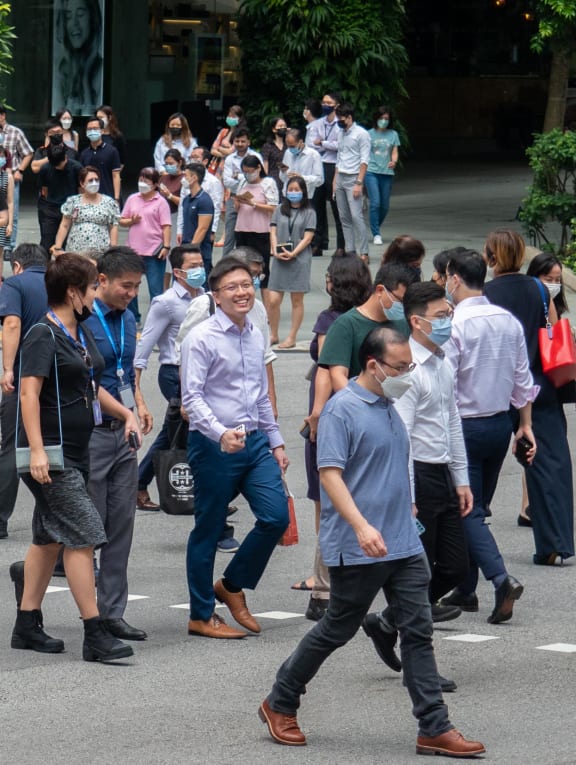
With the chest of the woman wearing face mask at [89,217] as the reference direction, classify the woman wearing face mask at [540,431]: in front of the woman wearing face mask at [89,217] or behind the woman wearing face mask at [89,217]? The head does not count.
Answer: in front

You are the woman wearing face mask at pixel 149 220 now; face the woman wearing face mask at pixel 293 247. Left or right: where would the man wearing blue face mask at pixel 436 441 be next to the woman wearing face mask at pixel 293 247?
right

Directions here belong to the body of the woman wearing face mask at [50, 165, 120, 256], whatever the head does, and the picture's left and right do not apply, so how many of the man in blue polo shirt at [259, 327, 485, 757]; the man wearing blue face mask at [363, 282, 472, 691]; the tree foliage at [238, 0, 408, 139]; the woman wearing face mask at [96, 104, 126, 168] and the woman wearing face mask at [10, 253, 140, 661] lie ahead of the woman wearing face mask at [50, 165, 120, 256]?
3

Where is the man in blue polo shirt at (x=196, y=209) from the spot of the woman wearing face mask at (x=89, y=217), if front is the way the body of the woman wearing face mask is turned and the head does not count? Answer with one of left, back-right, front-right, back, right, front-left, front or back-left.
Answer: left

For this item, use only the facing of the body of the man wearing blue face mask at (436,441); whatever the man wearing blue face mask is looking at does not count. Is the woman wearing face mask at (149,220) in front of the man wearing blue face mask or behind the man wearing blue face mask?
behind

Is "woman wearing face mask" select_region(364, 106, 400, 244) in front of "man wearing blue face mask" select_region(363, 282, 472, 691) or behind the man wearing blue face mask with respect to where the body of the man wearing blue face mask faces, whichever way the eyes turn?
behind

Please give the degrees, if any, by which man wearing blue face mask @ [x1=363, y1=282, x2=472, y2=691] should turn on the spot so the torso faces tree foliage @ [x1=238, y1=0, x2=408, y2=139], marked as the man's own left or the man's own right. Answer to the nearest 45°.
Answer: approximately 135° to the man's own left

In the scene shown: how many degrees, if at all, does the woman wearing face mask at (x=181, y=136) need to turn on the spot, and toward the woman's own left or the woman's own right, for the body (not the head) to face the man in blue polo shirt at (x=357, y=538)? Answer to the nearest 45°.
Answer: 0° — they already face them

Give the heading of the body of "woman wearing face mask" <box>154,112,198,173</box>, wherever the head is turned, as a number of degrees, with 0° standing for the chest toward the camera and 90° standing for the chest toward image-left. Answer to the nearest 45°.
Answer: approximately 0°

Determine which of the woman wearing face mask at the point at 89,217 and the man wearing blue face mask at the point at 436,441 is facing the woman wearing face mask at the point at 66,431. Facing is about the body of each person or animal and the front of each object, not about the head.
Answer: the woman wearing face mask at the point at 89,217

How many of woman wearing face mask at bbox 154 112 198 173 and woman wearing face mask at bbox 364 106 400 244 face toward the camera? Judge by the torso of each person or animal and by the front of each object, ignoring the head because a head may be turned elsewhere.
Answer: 2

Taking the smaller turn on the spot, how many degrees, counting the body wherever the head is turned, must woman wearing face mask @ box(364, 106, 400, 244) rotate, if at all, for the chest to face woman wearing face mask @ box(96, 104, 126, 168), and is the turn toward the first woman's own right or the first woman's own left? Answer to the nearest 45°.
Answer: approximately 90° to the first woman's own right

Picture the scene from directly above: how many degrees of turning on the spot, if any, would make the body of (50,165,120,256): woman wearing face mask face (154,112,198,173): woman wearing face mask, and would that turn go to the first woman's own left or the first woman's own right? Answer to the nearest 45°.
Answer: approximately 180°
